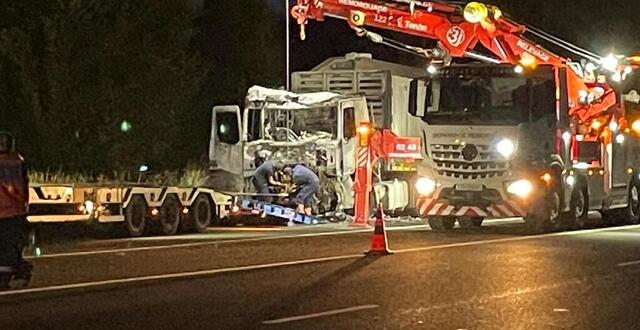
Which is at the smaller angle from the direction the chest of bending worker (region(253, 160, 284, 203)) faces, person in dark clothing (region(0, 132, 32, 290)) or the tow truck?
the tow truck

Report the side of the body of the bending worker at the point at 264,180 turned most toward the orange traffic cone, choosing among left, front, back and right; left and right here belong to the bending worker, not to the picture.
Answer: right

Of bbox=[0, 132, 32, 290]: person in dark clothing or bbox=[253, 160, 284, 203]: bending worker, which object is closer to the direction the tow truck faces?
the person in dark clothing

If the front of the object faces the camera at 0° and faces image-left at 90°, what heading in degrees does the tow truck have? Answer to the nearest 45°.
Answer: approximately 45°

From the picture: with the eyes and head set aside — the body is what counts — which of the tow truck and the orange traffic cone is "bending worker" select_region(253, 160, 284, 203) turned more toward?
the tow truck
